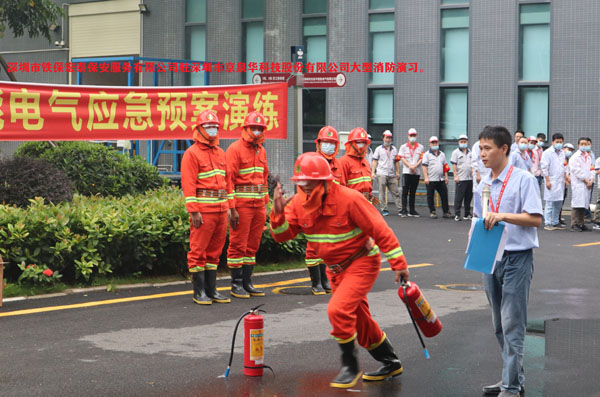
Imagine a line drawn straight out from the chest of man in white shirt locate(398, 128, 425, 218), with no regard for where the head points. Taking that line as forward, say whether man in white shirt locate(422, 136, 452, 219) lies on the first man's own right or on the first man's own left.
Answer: on the first man's own left

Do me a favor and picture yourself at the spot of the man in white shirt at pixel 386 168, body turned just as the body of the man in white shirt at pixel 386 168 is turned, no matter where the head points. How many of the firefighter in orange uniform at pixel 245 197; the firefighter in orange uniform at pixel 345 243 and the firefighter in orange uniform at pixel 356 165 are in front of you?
3

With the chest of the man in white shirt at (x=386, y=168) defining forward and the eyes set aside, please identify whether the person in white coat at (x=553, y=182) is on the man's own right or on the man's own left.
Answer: on the man's own left

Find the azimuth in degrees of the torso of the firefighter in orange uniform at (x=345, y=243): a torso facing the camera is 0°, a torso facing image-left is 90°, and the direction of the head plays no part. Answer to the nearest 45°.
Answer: approximately 45°

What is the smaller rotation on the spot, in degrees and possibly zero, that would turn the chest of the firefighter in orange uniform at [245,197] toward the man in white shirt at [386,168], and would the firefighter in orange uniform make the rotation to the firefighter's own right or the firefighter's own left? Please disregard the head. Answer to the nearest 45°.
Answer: approximately 135° to the firefighter's own left

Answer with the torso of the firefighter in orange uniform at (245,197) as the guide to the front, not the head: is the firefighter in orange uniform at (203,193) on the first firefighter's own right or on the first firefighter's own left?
on the first firefighter's own right

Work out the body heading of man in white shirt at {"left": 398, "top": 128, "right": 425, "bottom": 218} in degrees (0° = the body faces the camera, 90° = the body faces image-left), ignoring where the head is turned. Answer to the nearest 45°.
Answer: approximately 0°

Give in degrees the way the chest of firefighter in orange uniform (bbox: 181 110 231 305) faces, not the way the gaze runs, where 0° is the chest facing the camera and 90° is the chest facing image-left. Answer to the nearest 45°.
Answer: approximately 315°

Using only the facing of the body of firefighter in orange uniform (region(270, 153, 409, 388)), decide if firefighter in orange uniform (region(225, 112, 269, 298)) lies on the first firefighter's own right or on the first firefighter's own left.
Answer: on the first firefighter's own right

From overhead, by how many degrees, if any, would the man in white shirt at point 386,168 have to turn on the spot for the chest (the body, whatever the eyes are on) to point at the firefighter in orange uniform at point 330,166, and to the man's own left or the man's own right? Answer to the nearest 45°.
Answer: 0° — they already face them

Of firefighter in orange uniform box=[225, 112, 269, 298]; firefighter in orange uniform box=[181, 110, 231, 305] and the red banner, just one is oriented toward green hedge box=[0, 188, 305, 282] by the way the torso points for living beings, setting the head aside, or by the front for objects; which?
the red banner
